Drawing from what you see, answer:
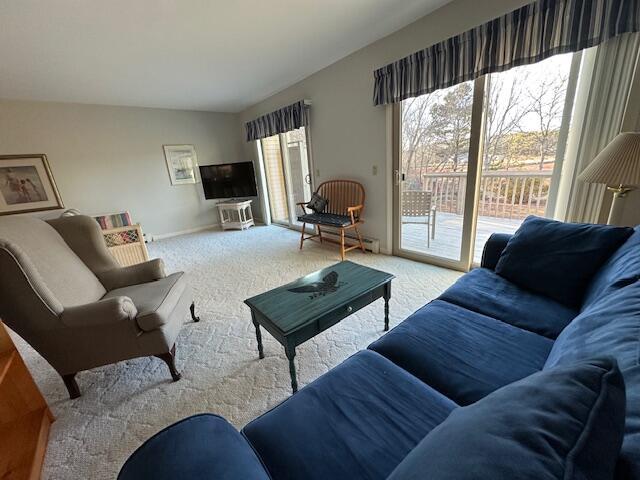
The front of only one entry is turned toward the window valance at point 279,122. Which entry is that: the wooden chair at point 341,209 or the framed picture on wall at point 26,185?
the framed picture on wall

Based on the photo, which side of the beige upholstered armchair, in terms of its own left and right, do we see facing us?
right

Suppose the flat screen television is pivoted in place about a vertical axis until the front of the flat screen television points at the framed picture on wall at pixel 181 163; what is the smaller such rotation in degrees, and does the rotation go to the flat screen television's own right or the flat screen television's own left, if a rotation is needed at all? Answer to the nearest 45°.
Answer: approximately 90° to the flat screen television's own right

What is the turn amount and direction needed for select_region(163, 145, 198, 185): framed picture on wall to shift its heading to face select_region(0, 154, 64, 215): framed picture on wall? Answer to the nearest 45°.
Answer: approximately 90° to its right

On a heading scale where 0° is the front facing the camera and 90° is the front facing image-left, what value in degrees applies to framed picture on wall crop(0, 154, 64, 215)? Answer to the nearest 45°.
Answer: approximately 315°

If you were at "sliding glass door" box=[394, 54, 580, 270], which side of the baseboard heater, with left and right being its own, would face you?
left

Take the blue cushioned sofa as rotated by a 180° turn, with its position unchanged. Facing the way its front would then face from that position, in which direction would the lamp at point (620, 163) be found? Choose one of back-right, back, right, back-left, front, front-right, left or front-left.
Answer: left

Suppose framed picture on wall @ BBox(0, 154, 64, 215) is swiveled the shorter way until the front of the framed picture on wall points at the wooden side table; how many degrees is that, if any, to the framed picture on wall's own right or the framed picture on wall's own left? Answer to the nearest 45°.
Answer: approximately 45° to the framed picture on wall's own right

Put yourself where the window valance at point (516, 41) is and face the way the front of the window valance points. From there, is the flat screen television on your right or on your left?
on your right

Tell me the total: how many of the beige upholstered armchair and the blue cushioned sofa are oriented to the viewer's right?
1
